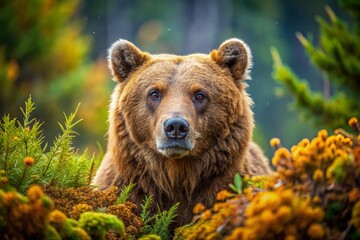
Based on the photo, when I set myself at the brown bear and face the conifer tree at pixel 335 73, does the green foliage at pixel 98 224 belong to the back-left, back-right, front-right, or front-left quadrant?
back-right

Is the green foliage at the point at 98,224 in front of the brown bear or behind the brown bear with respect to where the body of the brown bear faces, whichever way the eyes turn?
in front

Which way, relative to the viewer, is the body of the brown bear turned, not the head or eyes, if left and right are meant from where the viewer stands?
facing the viewer

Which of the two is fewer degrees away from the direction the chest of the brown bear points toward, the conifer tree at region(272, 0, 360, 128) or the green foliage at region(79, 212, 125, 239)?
the green foliage

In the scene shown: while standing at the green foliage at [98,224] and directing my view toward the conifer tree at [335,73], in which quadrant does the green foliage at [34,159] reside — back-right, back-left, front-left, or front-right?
front-left

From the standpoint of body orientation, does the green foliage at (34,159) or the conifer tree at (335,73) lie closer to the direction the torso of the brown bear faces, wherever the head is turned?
the green foliage

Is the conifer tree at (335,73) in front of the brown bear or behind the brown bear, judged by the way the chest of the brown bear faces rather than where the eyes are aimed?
behind

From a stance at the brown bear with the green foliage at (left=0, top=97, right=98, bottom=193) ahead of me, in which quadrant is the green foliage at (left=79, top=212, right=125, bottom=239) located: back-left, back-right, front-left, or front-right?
front-left
